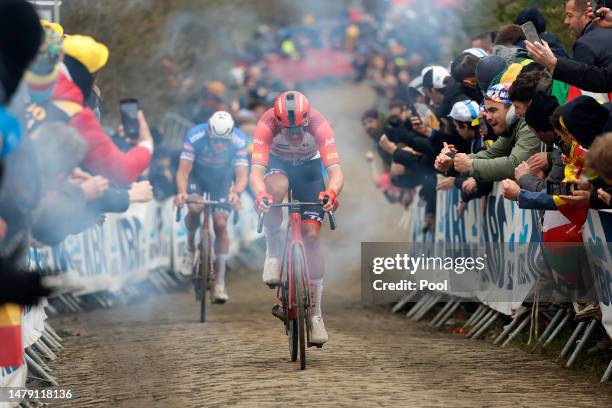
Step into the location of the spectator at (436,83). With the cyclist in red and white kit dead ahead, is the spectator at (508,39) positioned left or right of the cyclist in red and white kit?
left

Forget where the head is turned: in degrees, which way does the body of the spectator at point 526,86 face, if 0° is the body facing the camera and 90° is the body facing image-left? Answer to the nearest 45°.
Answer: approximately 90°

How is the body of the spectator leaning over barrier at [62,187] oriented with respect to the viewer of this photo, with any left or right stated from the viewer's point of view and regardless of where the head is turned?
facing to the right of the viewer

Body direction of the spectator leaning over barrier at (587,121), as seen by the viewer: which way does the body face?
to the viewer's left

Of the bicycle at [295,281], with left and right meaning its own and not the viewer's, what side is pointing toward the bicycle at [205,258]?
back
